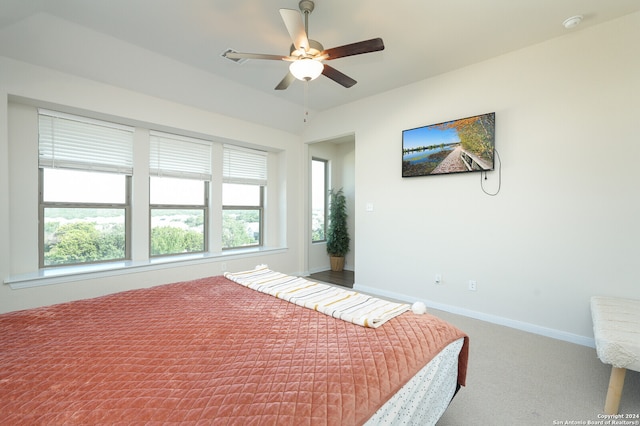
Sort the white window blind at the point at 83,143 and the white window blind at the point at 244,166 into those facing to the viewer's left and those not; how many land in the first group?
0

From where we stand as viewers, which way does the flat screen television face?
facing the viewer and to the left of the viewer

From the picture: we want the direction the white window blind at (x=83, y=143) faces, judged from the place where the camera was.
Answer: facing the viewer and to the right of the viewer

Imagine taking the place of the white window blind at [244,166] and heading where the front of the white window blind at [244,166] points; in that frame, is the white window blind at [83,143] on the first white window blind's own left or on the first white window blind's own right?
on the first white window blind's own right

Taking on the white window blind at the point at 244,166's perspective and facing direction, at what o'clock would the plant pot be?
The plant pot is roughly at 10 o'clock from the white window blind.

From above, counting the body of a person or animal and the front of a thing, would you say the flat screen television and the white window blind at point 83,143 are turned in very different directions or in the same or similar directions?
very different directions

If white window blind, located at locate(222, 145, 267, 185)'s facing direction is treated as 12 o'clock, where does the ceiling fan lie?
The ceiling fan is roughly at 1 o'clock from the white window blind.

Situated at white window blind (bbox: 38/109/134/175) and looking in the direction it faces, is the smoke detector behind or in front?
in front

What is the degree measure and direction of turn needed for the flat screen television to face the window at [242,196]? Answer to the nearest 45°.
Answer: approximately 45° to its right

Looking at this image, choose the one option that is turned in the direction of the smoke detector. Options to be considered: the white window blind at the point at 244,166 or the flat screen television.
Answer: the white window blind

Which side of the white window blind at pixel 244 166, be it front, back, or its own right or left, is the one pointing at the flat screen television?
front

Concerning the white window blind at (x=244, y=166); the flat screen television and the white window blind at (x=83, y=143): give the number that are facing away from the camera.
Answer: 0
